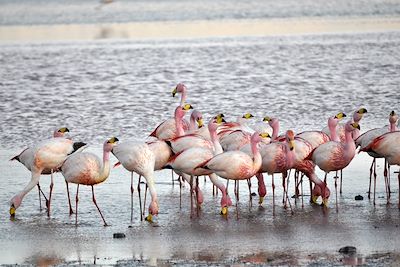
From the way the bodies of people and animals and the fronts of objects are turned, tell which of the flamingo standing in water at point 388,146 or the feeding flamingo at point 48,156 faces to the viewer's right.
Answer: the flamingo standing in water

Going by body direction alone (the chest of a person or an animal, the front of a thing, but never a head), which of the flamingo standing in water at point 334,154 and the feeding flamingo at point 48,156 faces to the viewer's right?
the flamingo standing in water

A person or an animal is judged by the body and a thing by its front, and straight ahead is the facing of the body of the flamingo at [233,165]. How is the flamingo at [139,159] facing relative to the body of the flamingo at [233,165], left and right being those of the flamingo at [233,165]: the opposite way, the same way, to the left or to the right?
the same way

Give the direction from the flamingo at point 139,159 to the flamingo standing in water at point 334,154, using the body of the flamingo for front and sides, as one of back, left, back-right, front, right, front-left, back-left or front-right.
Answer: front

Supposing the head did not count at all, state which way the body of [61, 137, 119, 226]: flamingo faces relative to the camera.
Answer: to the viewer's right

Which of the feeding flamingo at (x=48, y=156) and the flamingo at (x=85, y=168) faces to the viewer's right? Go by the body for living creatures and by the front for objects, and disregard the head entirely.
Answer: the flamingo

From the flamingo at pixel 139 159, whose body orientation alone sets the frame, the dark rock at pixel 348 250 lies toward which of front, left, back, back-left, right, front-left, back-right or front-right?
front-right

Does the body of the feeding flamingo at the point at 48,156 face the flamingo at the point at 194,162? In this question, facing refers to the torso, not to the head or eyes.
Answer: no

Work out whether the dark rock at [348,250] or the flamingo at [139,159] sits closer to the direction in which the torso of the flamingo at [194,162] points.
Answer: the dark rock

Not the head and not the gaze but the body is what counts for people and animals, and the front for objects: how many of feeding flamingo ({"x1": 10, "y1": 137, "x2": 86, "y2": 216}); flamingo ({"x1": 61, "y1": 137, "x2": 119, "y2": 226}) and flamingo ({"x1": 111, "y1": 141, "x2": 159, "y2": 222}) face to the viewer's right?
2

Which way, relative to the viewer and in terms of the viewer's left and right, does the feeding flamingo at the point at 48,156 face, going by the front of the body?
facing to the left of the viewer

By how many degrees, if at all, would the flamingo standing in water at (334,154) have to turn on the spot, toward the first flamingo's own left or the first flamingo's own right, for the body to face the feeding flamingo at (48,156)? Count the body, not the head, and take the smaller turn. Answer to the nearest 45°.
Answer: approximately 180°

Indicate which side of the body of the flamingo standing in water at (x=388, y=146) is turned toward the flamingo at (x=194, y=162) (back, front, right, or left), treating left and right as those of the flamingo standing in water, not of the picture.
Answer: back

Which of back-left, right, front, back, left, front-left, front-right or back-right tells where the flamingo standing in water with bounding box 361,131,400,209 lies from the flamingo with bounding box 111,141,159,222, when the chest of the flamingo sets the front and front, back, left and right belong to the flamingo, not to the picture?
front

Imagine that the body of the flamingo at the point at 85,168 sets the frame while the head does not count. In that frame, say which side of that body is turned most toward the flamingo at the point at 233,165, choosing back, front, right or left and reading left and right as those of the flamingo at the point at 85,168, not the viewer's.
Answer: front

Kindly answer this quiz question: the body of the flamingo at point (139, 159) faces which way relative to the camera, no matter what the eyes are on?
to the viewer's right

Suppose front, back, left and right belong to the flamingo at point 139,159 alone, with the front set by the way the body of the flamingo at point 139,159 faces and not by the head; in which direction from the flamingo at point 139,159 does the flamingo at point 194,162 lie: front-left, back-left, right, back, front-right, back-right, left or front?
front

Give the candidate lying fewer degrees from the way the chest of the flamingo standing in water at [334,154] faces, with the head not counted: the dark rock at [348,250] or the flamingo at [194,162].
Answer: the dark rock

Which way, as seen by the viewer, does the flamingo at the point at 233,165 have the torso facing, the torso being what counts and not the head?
to the viewer's right
